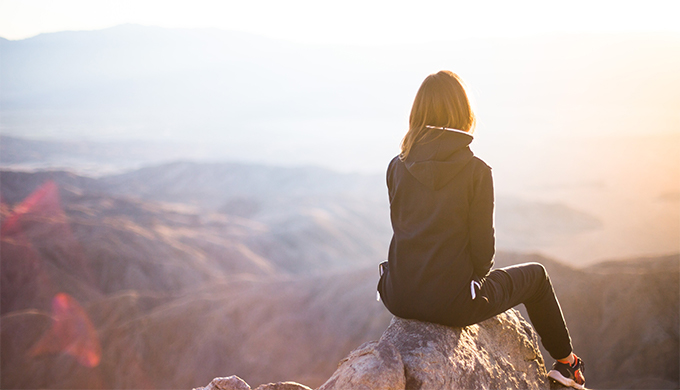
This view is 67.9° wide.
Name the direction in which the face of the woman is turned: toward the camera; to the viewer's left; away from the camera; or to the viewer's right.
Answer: away from the camera

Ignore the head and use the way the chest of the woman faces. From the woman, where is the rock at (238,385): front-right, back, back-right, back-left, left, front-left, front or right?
back-left

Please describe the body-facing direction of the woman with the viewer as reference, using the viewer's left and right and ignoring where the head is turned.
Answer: facing away from the viewer and to the right of the viewer
